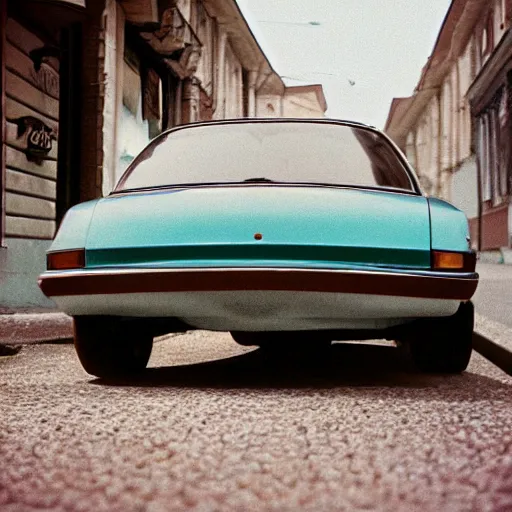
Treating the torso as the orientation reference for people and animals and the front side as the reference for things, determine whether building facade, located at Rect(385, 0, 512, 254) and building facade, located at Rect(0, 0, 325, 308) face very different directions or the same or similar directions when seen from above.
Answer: very different directions

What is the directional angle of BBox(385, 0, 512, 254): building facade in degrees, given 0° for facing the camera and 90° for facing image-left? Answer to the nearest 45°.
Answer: approximately 90°

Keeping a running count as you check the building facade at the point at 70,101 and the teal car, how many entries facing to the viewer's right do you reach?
1

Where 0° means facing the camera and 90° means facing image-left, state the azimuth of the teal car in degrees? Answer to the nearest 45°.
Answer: approximately 180°

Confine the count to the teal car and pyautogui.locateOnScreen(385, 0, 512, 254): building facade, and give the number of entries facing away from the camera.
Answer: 1

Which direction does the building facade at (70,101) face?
to the viewer's right

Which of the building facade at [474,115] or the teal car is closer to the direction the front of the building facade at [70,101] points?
the building facade

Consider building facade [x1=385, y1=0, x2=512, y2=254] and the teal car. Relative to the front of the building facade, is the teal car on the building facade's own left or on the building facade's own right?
on the building facade's own left

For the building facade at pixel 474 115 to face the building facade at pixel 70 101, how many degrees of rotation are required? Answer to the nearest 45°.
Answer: approximately 45° to its left

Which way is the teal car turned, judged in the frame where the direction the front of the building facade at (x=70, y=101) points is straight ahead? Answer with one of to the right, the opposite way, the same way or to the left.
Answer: to the left

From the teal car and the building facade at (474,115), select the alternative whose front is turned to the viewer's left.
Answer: the building facade
